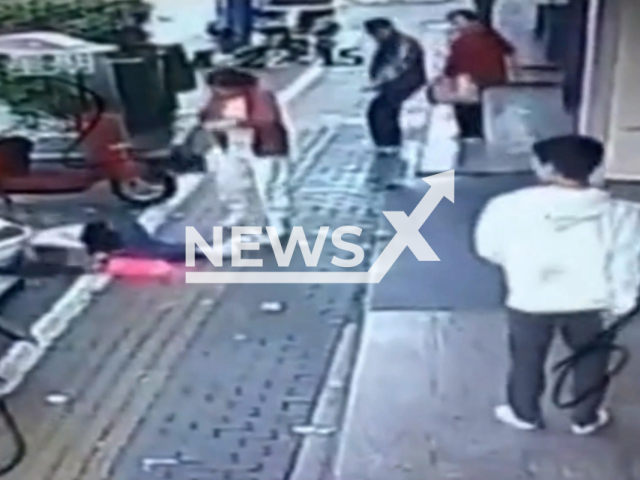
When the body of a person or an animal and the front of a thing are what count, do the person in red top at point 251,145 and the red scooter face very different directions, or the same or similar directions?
very different directions

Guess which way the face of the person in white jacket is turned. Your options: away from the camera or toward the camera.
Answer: away from the camera

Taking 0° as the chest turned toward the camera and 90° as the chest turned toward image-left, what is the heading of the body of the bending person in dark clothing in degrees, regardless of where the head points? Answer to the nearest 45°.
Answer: approximately 90°

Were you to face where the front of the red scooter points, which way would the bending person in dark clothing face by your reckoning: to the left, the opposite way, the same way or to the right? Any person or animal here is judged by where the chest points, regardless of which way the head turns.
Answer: the opposite way

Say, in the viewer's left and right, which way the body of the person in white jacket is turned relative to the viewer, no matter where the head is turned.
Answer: facing away from the viewer and to the left of the viewer

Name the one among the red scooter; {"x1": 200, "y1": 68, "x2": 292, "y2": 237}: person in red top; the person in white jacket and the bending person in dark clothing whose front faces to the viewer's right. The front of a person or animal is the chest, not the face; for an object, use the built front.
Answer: the red scooter

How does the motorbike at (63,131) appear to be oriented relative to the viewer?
to the viewer's right
